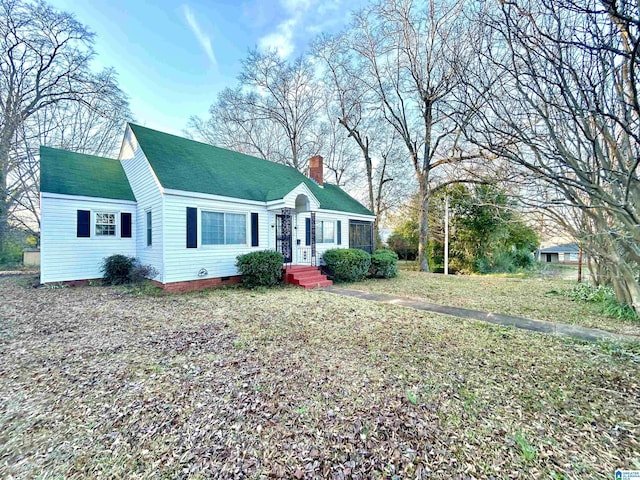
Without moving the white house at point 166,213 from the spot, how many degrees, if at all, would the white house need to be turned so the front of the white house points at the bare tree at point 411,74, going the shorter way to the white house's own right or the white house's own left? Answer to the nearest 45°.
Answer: approximately 45° to the white house's own left

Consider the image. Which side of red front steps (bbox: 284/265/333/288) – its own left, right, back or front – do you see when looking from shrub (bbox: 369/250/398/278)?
left

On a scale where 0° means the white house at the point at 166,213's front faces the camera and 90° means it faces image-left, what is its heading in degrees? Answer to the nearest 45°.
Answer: approximately 315°

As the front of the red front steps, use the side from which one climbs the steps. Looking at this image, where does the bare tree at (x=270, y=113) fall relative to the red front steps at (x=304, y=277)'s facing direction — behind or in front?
behind

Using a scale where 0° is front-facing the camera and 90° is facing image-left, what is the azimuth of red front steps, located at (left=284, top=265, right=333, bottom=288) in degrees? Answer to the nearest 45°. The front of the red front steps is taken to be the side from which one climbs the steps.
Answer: approximately 315°

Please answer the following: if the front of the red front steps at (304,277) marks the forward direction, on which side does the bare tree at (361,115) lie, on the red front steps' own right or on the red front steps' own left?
on the red front steps' own left

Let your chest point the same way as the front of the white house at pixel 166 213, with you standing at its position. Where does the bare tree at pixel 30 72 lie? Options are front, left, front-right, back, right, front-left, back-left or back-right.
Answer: back

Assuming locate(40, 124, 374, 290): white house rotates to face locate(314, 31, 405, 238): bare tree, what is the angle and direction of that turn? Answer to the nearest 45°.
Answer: approximately 90° to its left
